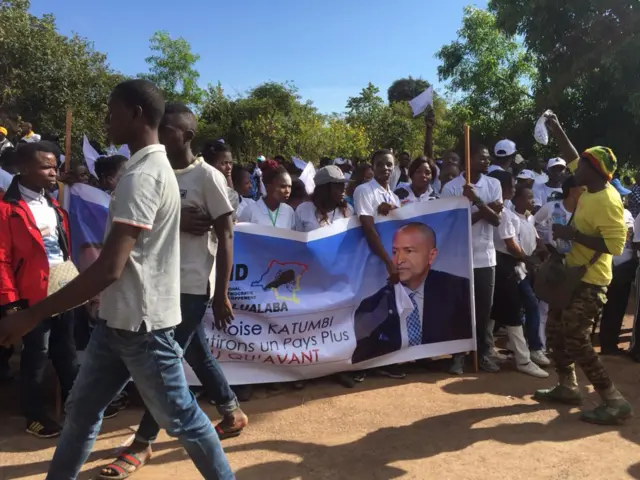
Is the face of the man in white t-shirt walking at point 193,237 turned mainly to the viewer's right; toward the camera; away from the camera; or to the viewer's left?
to the viewer's left

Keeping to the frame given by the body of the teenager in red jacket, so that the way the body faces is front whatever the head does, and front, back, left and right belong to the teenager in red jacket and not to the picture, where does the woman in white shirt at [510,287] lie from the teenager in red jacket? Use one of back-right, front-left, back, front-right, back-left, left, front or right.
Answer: front-left

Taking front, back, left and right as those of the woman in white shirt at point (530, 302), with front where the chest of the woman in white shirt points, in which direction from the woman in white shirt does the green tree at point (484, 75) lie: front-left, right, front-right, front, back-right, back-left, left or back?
back-left

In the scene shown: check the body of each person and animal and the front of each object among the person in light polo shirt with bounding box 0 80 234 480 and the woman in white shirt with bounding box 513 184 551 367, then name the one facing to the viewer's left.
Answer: the person in light polo shirt

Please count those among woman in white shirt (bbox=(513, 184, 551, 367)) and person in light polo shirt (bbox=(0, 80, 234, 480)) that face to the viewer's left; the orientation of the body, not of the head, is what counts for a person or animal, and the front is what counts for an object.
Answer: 1

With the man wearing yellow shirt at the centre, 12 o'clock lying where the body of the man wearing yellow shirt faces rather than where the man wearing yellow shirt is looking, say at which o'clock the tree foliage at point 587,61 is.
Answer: The tree foliage is roughly at 3 o'clock from the man wearing yellow shirt.

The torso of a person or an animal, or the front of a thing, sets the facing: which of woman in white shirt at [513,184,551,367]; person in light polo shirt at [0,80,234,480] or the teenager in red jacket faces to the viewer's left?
the person in light polo shirt

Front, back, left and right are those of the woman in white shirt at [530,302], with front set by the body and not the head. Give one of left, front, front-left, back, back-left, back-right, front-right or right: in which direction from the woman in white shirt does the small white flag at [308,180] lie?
back-right

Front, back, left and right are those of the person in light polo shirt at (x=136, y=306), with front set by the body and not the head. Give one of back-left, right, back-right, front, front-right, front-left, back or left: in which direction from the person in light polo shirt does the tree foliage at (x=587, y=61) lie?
back-right

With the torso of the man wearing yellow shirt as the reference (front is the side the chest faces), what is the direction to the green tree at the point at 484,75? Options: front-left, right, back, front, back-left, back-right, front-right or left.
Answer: right

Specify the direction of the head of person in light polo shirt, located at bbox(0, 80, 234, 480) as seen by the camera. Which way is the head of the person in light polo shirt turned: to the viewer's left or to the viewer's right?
to the viewer's left

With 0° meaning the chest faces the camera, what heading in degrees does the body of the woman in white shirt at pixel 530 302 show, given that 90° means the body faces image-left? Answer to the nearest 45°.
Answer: approximately 315°

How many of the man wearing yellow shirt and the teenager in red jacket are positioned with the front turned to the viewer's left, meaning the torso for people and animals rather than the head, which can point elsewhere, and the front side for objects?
1

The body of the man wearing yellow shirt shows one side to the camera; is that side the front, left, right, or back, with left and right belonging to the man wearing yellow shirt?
left

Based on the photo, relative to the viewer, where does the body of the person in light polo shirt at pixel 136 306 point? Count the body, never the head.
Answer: to the viewer's left

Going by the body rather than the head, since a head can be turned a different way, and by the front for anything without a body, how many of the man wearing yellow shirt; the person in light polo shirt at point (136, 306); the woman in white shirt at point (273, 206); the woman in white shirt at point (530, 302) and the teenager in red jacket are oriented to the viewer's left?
2

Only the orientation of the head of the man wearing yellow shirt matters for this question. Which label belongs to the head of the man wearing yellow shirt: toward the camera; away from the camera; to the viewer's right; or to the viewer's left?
to the viewer's left

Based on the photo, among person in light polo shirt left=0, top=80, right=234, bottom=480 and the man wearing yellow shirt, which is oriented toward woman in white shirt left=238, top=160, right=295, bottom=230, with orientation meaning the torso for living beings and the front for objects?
the man wearing yellow shirt
